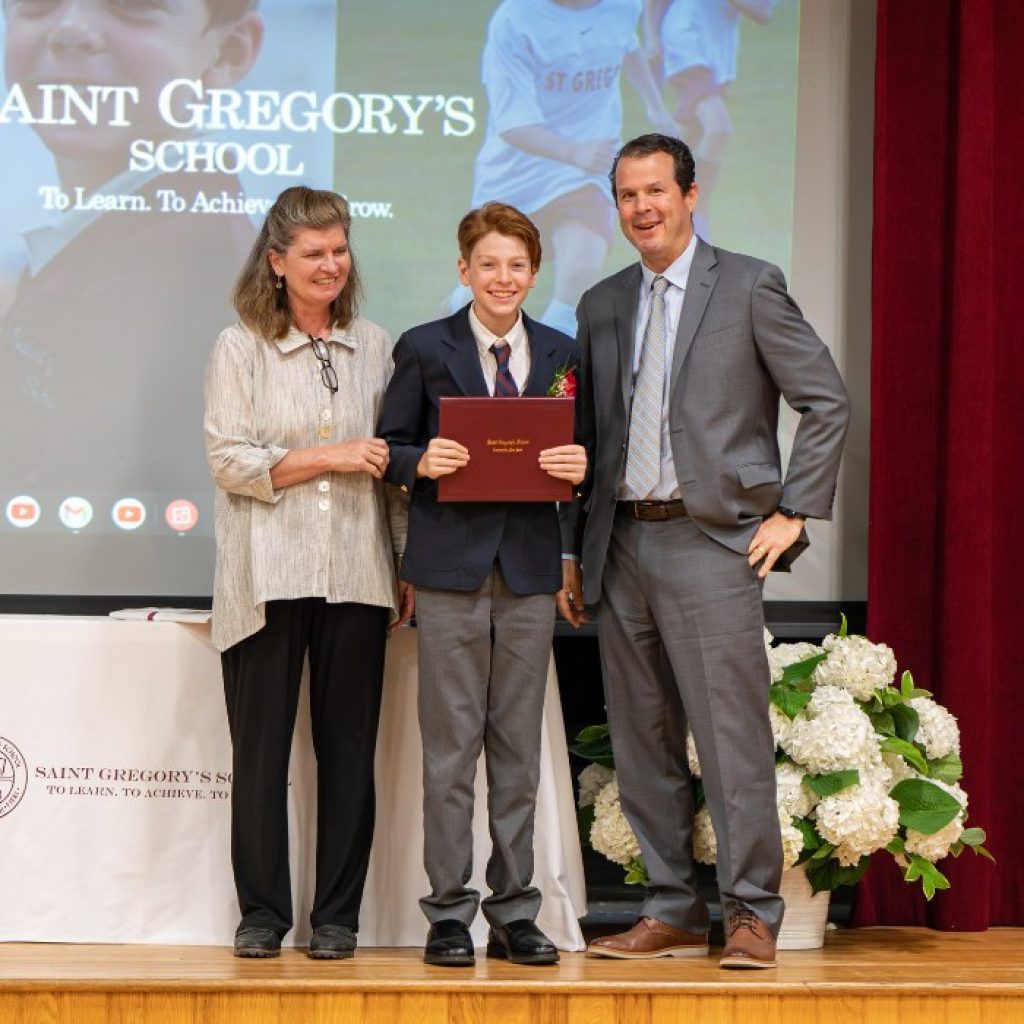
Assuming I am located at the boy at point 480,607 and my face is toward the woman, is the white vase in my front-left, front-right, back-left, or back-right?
back-right

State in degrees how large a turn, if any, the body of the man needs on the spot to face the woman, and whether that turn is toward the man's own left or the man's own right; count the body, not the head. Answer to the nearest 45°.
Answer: approximately 45° to the man's own right

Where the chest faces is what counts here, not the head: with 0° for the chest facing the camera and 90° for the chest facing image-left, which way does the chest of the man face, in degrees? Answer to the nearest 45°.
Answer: approximately 45°

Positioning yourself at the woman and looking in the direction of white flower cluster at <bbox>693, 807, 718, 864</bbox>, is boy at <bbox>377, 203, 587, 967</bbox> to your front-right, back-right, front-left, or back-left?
front-right

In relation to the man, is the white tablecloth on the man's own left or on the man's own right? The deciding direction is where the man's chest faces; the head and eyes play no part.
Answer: on the man's own right
